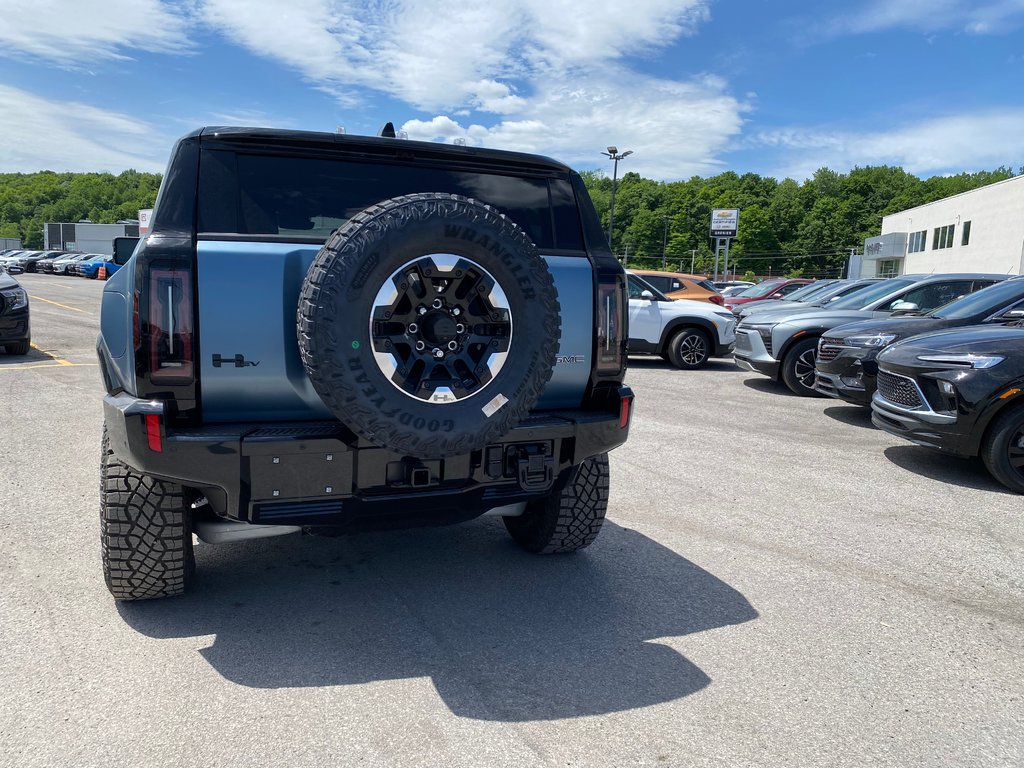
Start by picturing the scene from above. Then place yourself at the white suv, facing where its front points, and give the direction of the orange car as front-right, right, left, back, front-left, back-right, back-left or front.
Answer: left

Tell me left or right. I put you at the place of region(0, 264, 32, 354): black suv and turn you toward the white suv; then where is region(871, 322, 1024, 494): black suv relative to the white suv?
right

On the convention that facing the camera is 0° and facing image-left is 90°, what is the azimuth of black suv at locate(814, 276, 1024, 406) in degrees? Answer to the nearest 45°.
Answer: approximately 45°

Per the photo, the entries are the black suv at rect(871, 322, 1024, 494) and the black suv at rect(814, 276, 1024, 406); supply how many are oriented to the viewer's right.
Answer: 0

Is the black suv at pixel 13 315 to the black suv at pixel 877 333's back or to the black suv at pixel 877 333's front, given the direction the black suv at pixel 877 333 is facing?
to the front

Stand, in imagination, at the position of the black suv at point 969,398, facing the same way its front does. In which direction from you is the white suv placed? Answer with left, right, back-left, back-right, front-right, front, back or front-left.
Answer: right

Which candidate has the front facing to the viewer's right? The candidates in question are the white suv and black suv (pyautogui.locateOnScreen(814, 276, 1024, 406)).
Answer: the white suv

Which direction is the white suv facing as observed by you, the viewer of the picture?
facing to the right of the viewer

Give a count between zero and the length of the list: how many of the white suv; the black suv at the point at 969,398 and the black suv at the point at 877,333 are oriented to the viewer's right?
1

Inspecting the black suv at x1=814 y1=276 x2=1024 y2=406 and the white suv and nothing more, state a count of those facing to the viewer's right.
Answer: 1

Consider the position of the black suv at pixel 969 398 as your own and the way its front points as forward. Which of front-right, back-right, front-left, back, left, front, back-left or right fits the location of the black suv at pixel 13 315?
front-right

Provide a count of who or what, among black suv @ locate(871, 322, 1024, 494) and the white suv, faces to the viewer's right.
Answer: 1

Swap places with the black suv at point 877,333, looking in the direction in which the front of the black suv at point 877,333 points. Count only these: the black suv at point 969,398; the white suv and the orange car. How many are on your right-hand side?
2
